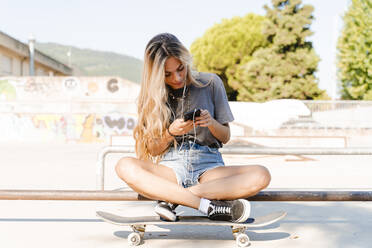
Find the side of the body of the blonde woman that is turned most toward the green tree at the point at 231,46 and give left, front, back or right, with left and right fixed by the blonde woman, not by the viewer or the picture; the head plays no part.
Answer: back

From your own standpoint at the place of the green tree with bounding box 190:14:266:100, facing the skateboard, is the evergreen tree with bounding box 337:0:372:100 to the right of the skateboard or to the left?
left

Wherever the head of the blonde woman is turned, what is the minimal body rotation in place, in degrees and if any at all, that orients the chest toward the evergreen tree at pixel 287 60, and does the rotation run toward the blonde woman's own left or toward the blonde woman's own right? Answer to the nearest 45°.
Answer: approximately 180°

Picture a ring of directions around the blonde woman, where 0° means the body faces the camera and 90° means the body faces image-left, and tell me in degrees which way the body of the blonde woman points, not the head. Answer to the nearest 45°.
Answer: approximately 0°

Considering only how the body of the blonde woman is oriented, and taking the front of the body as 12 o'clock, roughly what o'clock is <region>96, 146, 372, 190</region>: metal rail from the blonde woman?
The metal rail is roughly at 7 o'clock from the blonde woman.

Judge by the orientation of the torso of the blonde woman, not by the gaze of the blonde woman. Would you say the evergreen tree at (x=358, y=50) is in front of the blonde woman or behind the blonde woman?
behind
